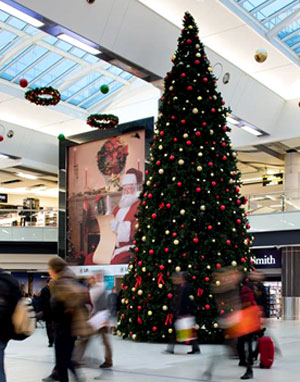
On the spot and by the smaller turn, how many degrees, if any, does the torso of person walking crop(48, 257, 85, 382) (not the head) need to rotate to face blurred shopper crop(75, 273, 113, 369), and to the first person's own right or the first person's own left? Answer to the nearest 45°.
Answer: approximately 90° to the first person's own right

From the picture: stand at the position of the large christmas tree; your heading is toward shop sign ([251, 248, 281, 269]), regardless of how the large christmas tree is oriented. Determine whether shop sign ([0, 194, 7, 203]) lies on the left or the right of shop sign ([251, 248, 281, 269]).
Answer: left

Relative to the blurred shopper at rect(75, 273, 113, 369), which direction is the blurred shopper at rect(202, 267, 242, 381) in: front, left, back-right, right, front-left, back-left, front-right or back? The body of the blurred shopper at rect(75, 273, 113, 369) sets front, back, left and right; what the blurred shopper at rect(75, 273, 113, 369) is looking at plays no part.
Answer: back-left

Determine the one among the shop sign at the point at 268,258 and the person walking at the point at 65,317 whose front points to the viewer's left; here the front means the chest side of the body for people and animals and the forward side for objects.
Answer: the person walking

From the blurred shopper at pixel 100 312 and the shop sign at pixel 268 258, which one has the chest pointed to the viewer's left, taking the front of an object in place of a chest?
the blurred shopper

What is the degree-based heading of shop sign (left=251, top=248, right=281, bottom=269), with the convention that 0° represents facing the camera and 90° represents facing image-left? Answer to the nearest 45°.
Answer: approximately 0°

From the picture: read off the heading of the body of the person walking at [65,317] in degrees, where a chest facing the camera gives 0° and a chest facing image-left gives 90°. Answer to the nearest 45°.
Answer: approximately 90°

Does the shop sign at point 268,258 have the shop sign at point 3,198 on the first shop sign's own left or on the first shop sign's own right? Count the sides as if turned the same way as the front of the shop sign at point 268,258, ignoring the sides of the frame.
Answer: on the first shop sign's own right

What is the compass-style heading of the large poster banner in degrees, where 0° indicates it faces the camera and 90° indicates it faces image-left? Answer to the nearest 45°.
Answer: approximately 45°

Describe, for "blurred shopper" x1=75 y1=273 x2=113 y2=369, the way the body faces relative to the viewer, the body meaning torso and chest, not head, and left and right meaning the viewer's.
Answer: facing to the left of the viewer
